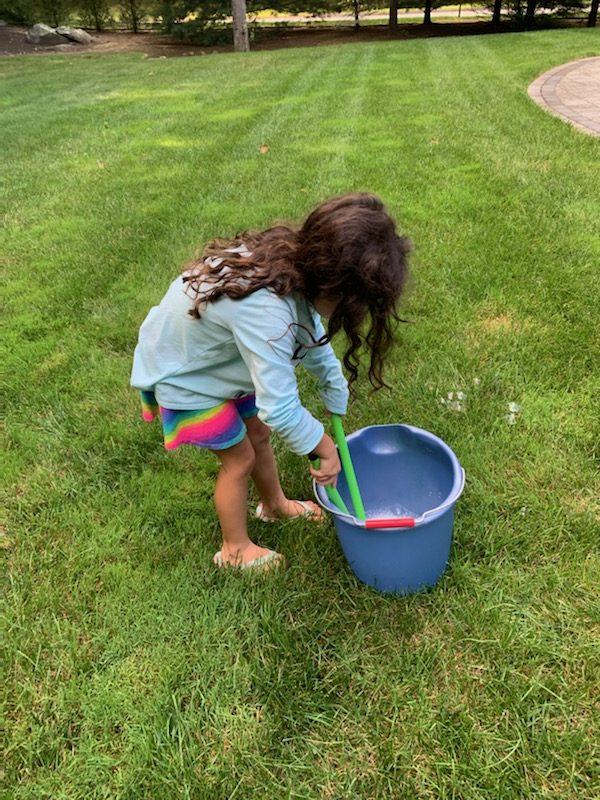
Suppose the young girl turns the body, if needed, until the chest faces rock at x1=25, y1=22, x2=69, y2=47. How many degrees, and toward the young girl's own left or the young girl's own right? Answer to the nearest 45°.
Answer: approximately 90° to the young girl's own left

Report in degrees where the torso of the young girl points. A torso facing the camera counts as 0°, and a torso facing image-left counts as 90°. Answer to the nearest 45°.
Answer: approximately 270°

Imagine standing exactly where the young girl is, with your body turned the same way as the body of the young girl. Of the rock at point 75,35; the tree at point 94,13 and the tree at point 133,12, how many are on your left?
3

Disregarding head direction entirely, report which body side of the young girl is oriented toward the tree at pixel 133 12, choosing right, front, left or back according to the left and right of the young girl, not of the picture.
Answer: left

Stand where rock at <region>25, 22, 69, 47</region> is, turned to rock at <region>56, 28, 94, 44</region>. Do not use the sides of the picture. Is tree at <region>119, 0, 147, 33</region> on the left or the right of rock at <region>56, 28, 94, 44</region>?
left

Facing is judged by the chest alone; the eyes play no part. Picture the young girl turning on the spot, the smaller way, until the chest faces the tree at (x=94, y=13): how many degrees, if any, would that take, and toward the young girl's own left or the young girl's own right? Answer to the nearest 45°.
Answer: approximately 90° to the young girl's own left

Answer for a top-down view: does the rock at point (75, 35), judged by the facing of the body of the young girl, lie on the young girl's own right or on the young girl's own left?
on the young girl's own left
